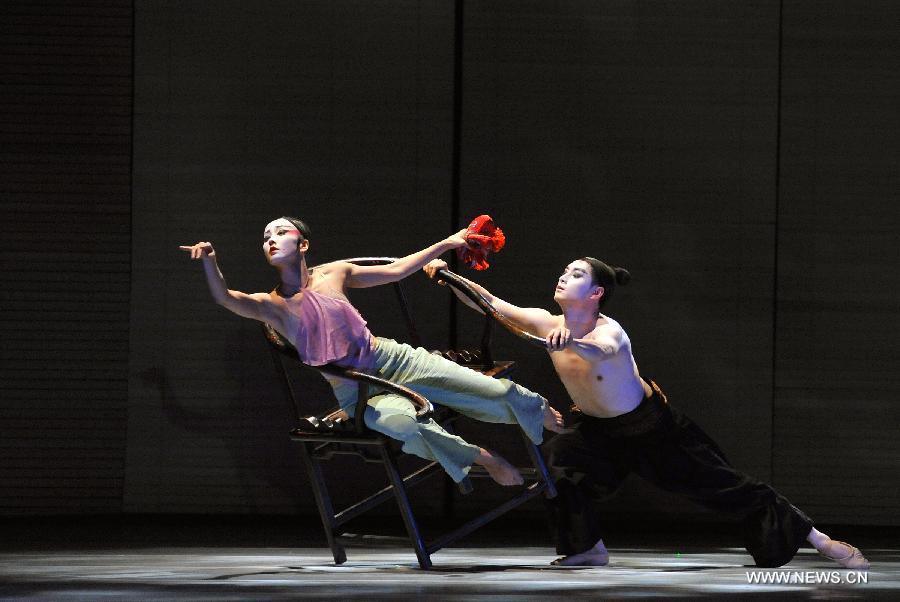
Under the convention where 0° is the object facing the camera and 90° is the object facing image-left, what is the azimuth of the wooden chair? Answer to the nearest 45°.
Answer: approximately 315°

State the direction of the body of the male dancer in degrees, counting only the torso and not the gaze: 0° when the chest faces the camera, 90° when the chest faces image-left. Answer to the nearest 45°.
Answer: approximately 45°
